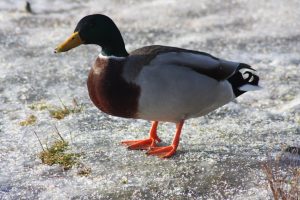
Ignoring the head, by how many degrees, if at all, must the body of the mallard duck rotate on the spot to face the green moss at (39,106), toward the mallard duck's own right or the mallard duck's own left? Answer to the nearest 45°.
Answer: approximately 45° to the mallard duck's own right

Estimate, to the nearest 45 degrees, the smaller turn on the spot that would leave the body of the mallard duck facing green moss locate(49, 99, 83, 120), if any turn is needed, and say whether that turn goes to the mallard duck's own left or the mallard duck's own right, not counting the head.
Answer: approximately 45° to the mallard duck's own right

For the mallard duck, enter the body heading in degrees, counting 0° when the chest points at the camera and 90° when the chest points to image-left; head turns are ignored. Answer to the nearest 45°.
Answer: approximately 90°
